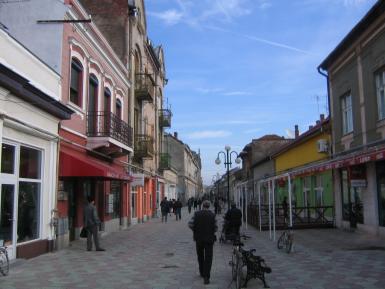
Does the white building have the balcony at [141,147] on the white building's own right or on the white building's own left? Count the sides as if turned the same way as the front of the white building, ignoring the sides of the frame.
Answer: on the white building's own left

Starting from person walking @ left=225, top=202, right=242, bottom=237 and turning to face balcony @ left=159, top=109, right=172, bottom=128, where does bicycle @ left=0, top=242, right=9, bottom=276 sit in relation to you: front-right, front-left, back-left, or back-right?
back-left

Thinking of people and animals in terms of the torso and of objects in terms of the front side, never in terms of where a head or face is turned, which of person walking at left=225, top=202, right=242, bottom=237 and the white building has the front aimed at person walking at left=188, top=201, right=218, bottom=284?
the white building

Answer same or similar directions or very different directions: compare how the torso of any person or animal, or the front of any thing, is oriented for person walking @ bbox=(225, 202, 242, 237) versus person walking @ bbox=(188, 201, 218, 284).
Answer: same or similar directions

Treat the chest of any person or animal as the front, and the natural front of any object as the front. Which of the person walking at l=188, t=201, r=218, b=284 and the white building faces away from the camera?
the person walking

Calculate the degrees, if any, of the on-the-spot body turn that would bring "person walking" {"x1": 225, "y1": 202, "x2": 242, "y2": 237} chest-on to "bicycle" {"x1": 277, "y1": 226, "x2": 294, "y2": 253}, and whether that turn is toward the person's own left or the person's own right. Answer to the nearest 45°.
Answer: approximately 135° to the person's own right

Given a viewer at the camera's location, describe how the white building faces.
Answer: facing the viewer and to the right of the viewer

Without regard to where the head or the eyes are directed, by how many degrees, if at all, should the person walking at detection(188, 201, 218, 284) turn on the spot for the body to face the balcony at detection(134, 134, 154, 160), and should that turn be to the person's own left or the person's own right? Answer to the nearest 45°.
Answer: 0° — they already face it

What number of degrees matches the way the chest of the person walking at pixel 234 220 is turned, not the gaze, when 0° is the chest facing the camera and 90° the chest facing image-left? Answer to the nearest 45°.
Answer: approximately 180°

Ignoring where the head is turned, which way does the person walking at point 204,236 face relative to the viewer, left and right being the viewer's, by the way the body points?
facing away from the viewer

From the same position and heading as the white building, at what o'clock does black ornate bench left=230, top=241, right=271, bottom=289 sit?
The black ornate bench is roughly at 12 o'clock from the white building.
